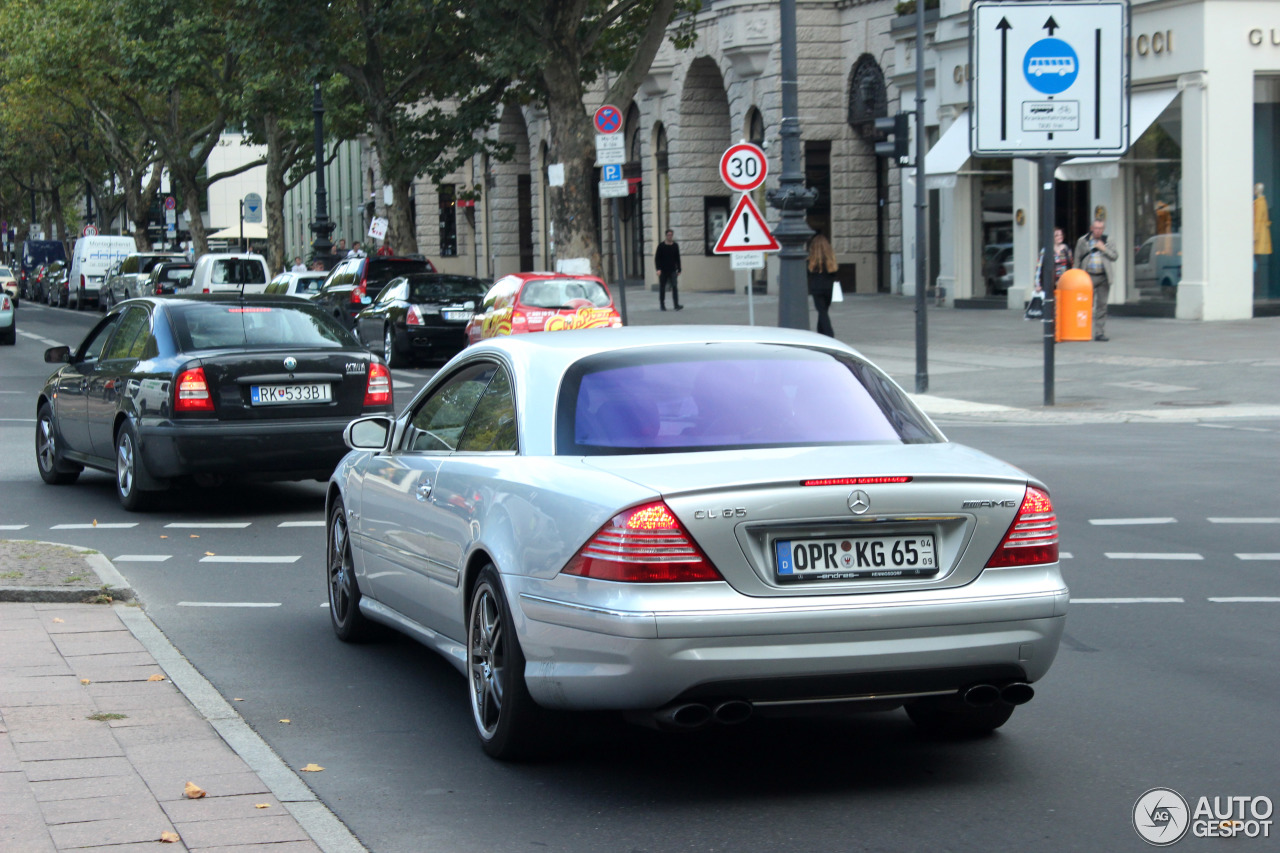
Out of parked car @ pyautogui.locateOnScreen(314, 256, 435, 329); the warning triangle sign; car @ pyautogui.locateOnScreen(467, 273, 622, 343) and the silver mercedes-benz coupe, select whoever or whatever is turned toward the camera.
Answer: the warning triangle sign

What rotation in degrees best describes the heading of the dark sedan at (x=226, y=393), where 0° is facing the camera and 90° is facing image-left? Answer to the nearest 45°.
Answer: approximately 135°

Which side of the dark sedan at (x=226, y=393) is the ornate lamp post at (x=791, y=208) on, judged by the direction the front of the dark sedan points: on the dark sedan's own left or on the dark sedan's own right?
on the dark sedan's own right

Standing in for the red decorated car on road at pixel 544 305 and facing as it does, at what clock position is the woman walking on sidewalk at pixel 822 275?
The woman walking on sidewalk is roughly at 3 o'clock from the red decorated car on road.

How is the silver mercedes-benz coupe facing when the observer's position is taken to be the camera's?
facing away from the viewer and to the left of the viewer

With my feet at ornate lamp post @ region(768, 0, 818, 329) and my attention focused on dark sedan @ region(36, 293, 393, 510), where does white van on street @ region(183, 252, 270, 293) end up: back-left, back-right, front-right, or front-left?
back-right

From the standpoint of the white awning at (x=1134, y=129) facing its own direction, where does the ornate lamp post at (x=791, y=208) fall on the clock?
The ornate lamp post is roughly at 11 o'clock from the white awning.

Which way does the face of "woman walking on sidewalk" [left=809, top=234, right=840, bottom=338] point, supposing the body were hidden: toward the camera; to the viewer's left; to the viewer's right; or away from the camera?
away from the camera

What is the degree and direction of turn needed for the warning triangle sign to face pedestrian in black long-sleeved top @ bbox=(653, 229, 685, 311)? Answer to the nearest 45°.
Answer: approximately 180°

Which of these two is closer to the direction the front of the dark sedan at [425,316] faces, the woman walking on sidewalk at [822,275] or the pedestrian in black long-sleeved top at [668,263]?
the pedestrian in black long-sleeved top

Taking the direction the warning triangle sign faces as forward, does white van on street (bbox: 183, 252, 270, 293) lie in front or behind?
behind

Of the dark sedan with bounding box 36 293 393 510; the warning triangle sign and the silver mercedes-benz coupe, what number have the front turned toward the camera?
1
